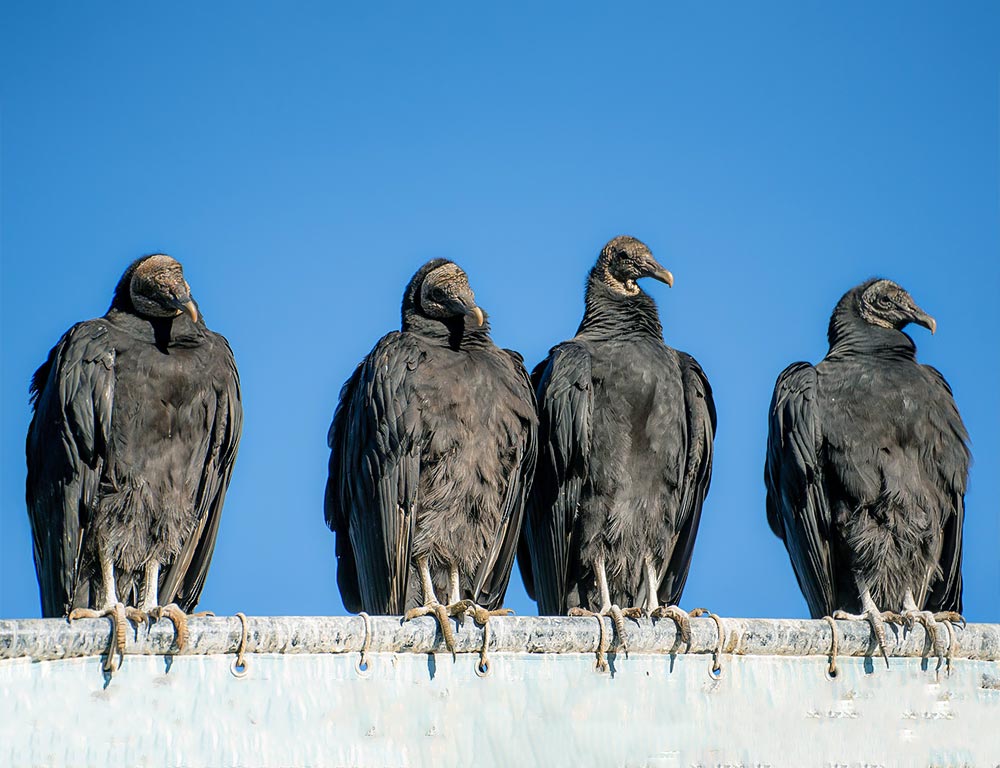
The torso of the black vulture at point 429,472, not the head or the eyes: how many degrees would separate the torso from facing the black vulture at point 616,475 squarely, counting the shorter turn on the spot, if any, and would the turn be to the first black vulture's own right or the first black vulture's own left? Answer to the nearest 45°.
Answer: approximately 45° to the first black vulture's own left

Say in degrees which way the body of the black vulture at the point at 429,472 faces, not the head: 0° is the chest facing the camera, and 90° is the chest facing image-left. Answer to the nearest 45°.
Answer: approximately 315°

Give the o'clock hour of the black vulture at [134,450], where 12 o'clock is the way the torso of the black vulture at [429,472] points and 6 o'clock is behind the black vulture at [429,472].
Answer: the black vulture at [134,450] is roughly at 4 o'clock from the black vulture at [429,472].
